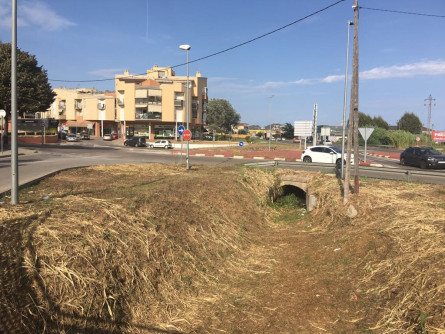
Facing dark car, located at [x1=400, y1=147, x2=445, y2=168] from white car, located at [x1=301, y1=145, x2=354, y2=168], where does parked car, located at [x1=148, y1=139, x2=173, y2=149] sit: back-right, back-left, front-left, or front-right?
back-left

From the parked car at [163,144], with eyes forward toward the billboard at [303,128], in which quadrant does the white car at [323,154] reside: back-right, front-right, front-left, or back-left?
front-right

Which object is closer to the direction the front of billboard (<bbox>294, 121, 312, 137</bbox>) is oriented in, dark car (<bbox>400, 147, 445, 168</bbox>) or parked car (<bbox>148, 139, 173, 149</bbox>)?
the dark car

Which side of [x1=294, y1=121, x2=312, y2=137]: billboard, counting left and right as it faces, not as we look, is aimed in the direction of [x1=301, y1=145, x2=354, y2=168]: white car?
front

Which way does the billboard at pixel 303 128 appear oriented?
toward the camera

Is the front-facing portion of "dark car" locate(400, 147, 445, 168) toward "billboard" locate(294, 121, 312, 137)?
no

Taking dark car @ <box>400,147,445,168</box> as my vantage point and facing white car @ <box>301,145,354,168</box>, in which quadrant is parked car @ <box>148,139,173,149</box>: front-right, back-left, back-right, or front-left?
front-right
